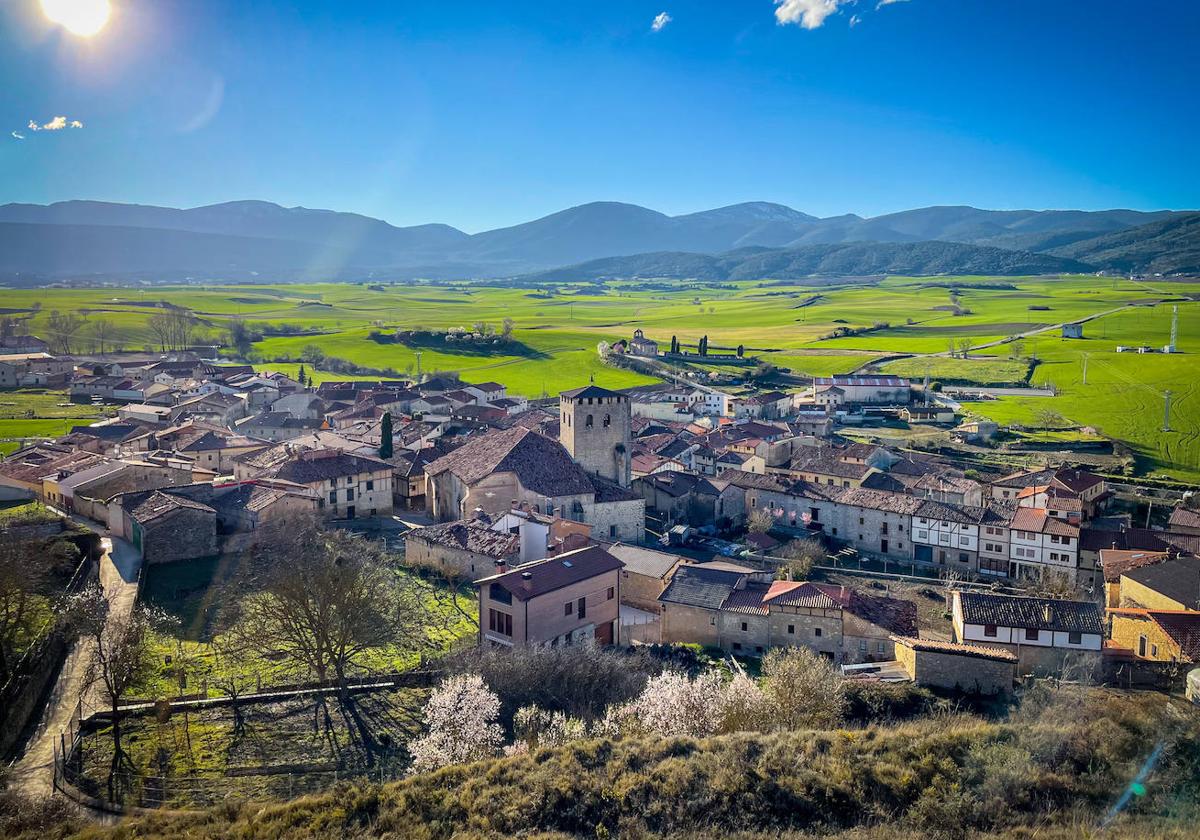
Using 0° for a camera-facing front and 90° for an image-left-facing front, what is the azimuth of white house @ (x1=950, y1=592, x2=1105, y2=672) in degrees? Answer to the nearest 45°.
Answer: approximately 0°

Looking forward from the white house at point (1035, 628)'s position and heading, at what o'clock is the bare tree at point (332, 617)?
The bare tree is roughly at 2 o'clock from the white house.

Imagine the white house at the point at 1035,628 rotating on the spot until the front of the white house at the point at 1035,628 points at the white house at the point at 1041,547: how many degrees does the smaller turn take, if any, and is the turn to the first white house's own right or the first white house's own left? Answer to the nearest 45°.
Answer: approximately 180°

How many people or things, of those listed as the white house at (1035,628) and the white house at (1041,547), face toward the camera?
2

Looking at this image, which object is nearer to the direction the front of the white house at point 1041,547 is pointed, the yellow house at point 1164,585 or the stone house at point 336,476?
the yellow house

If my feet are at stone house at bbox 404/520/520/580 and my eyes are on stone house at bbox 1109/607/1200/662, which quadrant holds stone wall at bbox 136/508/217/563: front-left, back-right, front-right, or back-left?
back-right

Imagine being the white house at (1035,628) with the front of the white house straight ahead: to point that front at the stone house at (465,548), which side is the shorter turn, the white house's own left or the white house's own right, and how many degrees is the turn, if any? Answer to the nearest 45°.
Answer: approximately 90° to the white house's own right

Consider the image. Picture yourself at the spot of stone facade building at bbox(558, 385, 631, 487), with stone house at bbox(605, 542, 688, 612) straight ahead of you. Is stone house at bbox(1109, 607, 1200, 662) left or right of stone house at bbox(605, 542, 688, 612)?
left

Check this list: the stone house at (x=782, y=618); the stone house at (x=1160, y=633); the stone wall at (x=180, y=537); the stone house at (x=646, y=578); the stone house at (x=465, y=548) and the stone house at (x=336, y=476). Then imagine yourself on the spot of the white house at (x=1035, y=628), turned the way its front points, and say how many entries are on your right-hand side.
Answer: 5

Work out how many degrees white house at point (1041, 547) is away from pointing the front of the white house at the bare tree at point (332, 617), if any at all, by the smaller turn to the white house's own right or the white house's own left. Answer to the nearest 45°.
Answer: approximately 45° to the white house's own right

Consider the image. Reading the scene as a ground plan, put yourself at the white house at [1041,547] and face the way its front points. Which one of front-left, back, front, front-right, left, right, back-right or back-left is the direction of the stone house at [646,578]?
front-right

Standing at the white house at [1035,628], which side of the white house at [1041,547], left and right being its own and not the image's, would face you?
front
